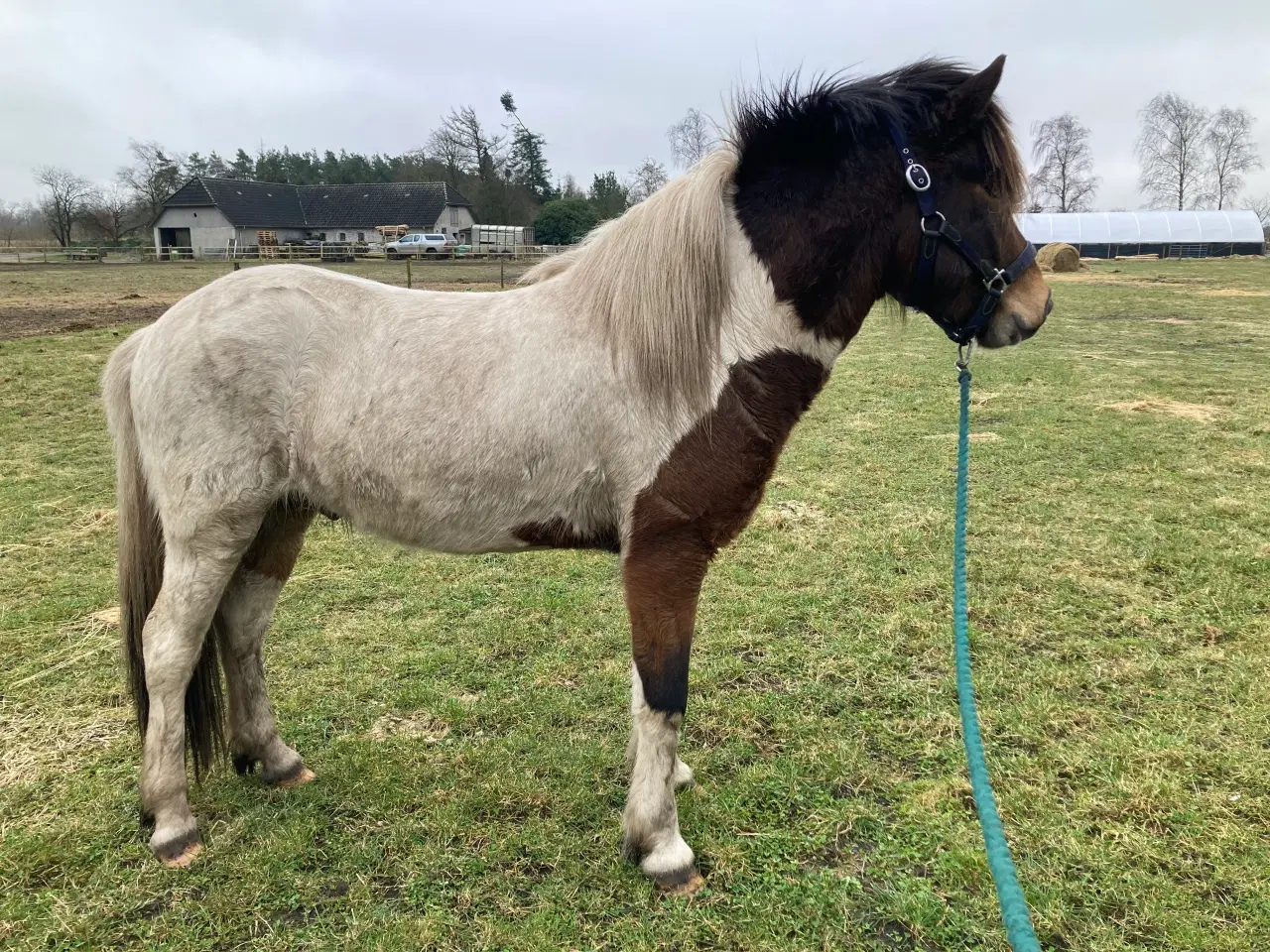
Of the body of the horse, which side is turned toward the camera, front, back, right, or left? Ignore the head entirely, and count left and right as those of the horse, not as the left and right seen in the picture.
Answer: right

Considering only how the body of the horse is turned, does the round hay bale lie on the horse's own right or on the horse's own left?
on the horse's own left
